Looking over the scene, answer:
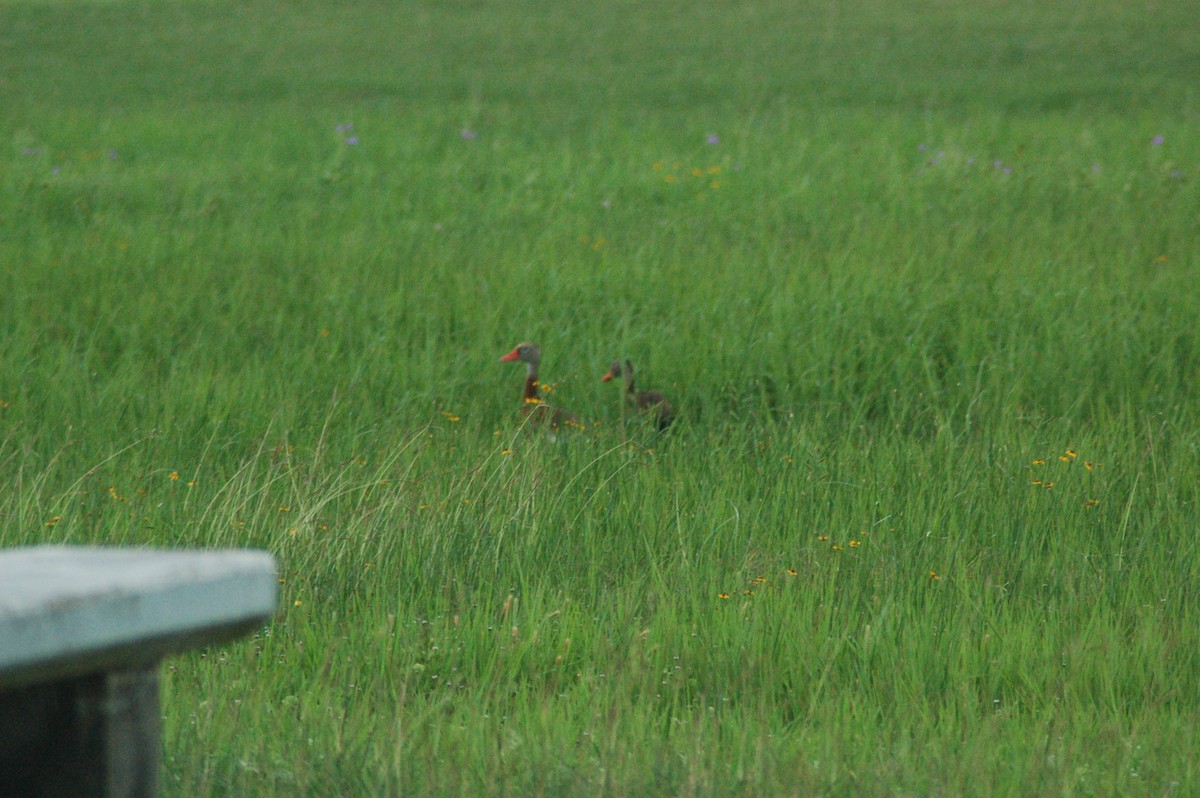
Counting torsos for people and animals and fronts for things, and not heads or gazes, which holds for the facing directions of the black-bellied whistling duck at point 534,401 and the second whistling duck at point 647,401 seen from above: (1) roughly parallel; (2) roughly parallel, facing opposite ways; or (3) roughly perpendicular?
roughly parallel

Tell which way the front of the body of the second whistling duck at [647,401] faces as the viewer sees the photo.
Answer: to the viewer's left

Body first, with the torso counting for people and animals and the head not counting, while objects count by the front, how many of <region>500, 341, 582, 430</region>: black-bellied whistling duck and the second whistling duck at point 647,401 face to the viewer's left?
2

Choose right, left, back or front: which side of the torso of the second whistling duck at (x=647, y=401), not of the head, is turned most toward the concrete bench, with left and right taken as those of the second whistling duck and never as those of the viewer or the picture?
left

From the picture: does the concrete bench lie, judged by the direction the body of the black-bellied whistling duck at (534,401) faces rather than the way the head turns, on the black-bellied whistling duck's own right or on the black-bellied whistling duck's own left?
on the black-bellied whistling duck's own left

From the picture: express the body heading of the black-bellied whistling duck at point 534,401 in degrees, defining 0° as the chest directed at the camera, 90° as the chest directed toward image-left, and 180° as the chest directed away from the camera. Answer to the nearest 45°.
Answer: approximately 90°
